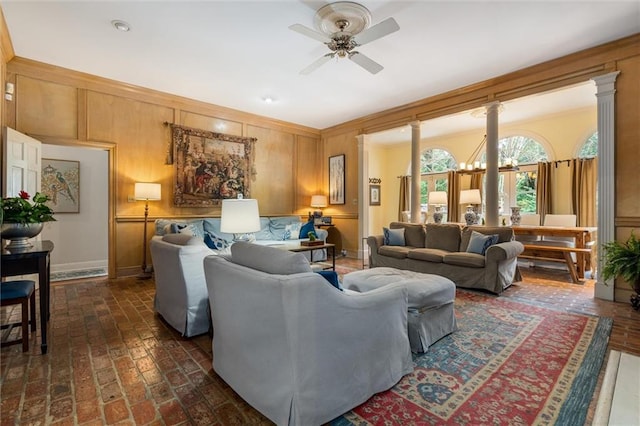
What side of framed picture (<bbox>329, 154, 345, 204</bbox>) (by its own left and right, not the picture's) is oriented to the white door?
front

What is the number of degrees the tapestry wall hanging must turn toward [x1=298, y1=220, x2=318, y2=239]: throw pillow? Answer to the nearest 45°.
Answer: approximately 45° to its left

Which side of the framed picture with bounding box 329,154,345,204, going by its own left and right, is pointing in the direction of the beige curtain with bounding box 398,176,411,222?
back

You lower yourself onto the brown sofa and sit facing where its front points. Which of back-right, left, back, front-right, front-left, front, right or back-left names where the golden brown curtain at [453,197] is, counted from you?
back-right

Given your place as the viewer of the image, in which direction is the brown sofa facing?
facing the viewer and to the left of the viewer

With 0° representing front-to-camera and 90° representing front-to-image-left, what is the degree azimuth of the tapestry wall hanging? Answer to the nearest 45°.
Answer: approximately 315°

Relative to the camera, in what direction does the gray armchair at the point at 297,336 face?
facing away from the viewer and to the right of the viewer

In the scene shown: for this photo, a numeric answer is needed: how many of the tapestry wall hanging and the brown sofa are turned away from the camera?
0

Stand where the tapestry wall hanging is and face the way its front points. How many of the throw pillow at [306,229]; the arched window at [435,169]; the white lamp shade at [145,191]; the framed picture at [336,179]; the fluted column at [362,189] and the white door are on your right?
2

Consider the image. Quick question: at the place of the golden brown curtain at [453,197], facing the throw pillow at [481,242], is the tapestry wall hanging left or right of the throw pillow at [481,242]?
right

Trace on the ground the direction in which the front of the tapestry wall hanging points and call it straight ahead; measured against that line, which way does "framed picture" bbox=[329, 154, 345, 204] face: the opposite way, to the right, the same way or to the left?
to the right

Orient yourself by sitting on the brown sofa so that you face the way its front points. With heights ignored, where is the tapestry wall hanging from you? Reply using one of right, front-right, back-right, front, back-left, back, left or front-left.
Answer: front-right

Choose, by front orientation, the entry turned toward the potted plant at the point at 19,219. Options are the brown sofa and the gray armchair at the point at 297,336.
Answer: the brown sofa

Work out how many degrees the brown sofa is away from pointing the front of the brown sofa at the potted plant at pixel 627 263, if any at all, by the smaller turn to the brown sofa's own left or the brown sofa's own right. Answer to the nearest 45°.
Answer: approximately 135° to the brown sofa's own left

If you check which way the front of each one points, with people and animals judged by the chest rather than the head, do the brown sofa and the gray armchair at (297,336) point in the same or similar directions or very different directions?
very different directions

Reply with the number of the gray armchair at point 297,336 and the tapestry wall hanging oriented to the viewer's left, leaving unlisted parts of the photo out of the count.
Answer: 0
